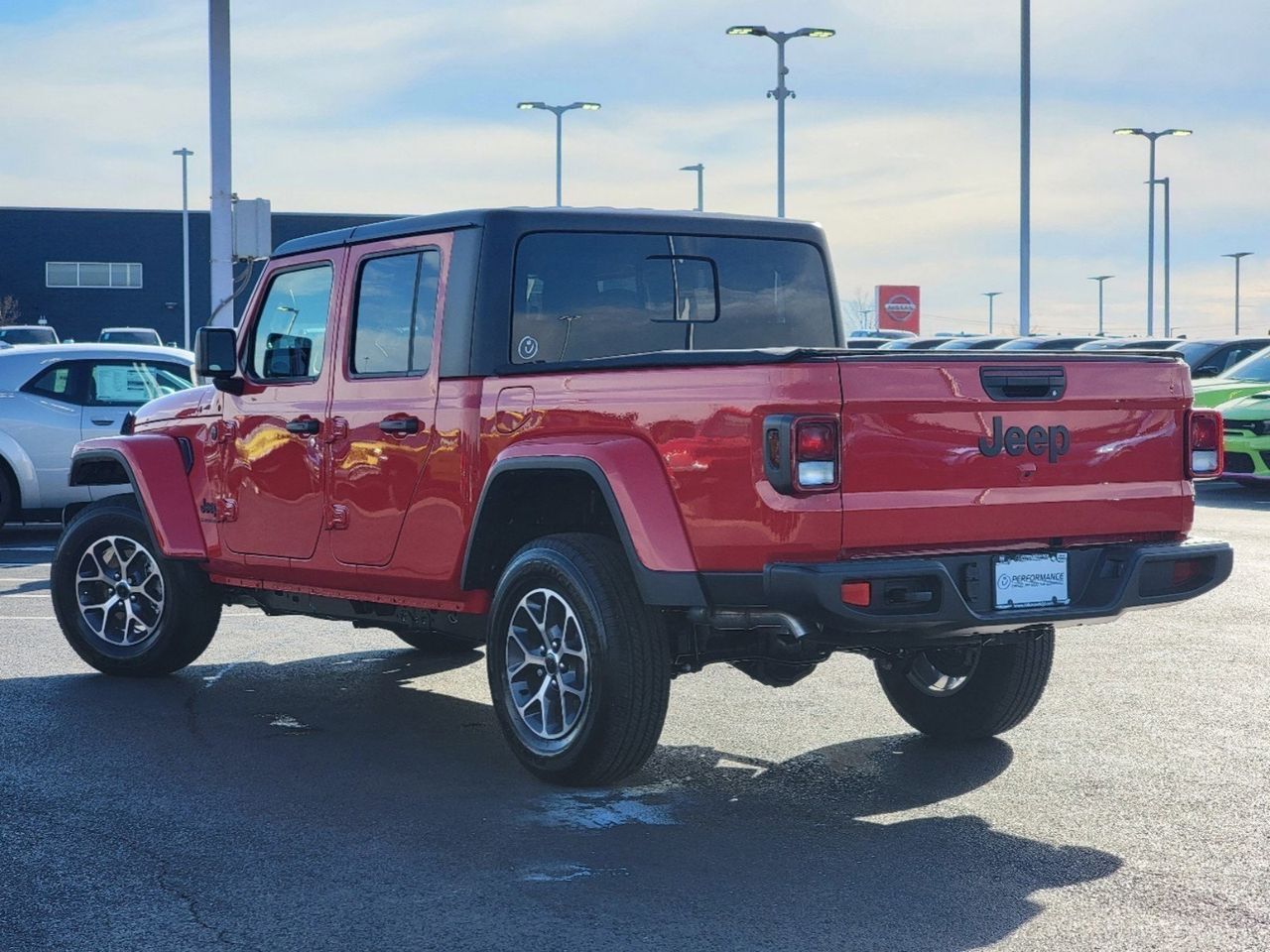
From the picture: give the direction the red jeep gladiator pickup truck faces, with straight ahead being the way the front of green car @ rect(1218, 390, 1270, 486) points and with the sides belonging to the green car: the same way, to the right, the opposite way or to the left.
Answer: to the right

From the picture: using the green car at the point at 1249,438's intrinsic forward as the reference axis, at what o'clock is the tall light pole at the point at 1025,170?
The tall light pole is roughly at 4 o'clock from the green car.

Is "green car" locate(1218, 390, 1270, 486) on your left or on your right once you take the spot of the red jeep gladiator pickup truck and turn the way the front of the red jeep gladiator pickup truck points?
on your right

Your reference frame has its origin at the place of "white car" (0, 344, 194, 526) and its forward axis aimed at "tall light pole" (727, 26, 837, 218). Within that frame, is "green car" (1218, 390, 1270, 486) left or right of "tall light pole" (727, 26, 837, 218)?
right

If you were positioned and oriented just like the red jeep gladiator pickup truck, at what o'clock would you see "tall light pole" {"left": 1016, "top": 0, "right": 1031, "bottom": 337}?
The tall light pole is roughly at 2 o'clock from the red jeep gladiator pickup truck.

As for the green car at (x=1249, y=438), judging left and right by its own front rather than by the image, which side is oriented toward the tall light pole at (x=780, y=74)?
right

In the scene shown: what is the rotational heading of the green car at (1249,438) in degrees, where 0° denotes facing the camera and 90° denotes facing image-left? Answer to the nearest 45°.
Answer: approximately 45°

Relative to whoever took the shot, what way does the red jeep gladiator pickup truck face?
facing away from the viewer and to the left of the viewer

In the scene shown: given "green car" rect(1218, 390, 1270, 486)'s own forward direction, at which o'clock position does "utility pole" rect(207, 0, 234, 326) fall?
The utility pole is roughly at 1 o'clock from the green car.
